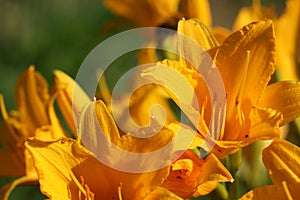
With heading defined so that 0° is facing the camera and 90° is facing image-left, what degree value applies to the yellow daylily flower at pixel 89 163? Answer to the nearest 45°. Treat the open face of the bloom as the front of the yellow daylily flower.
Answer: approximately 0°

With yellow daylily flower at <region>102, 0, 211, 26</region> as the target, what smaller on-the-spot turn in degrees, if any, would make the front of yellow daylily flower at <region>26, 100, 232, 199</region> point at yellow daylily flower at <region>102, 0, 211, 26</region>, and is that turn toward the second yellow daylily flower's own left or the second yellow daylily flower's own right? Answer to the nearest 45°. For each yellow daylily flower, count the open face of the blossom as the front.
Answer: approximately 180°
